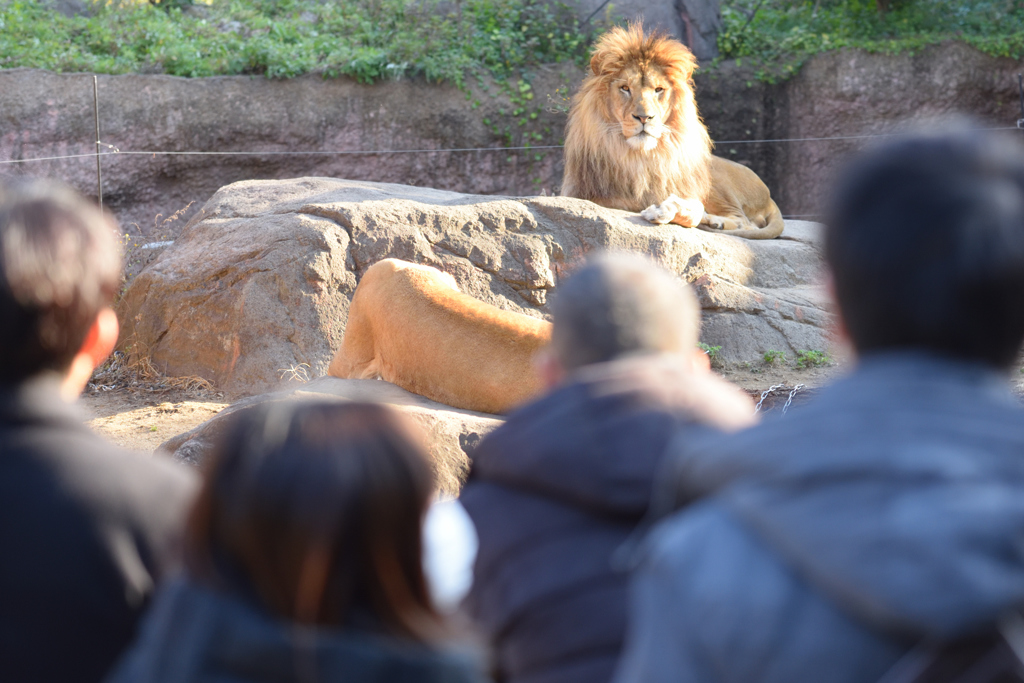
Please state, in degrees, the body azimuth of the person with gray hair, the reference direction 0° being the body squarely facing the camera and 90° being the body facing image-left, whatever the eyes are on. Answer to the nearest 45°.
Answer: approximately 180°

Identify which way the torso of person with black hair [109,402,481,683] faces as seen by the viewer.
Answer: away from the camera

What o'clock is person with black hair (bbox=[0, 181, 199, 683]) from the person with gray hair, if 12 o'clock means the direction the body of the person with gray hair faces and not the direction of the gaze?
The person with black hair is roughly at 9 o'clock from the person with gray hair.

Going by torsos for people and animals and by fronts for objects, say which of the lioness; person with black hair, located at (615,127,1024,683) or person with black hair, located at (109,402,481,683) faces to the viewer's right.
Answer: the lioness

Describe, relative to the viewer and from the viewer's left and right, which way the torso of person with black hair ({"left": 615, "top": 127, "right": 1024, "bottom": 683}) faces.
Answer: facing away from the viewer

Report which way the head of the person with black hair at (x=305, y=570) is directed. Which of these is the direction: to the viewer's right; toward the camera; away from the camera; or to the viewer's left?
away from the camera

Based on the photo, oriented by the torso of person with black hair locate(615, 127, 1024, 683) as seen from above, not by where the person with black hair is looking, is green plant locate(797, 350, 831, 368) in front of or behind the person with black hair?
in front

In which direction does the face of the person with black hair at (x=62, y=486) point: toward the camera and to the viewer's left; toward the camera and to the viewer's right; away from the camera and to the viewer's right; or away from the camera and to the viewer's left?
away from the camera and to the viewer's right

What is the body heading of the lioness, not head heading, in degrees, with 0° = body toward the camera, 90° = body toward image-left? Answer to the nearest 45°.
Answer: approximately 270°

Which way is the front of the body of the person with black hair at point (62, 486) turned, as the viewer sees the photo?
away from the camera

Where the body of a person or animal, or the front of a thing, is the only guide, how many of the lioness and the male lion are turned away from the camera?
0

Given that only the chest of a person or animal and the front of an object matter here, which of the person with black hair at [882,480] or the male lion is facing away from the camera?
the person with black hair

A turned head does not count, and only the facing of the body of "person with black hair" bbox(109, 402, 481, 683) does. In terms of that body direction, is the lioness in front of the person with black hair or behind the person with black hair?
in front

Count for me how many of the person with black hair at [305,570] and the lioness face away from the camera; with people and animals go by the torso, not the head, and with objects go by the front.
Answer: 1

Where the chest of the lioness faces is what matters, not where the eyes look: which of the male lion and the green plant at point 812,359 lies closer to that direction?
the green plant

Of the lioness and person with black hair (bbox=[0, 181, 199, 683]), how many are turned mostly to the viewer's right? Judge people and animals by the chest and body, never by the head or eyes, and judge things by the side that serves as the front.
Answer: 1

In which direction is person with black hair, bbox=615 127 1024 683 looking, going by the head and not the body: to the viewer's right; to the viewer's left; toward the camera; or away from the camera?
away from the camera
